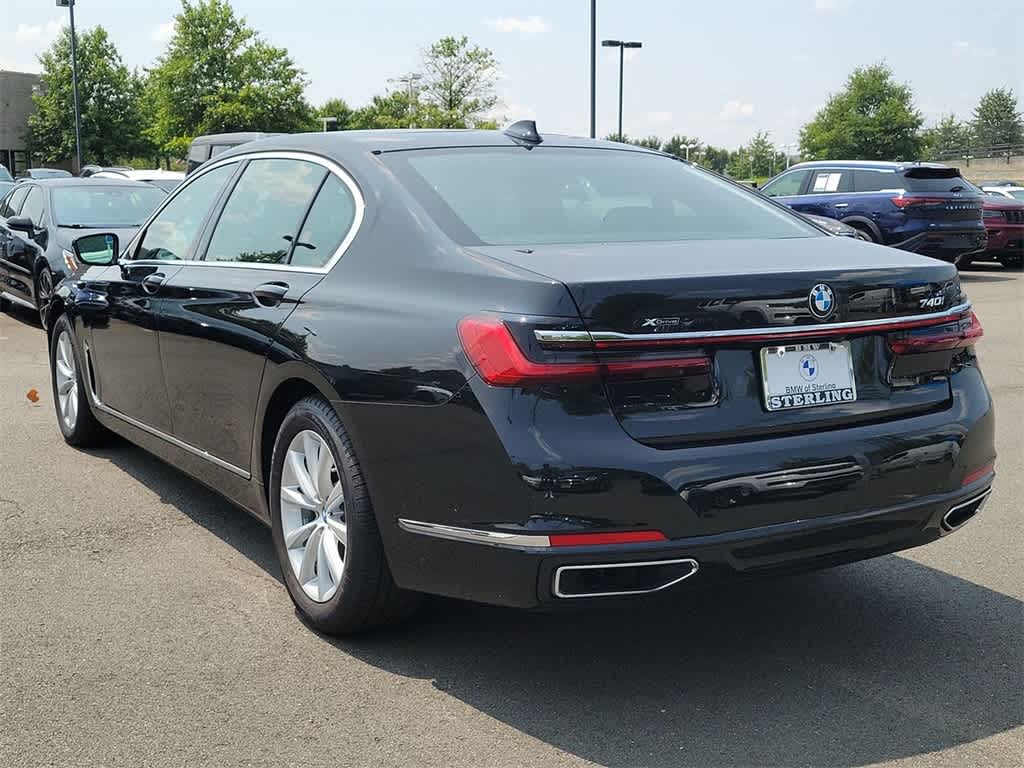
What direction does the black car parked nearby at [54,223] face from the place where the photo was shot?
facing the viewer and to the right of the viewer

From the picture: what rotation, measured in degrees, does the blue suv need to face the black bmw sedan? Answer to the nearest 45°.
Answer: approximately 135° to its left

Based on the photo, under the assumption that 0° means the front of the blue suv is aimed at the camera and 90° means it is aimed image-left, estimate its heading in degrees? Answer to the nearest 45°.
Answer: approximately 135°

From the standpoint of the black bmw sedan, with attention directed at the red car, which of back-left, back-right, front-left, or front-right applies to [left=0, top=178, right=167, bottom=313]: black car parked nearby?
front-left

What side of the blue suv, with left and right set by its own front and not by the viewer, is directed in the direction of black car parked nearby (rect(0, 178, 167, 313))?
left

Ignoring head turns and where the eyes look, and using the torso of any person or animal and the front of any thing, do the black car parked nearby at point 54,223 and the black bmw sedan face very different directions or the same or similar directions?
very different directions

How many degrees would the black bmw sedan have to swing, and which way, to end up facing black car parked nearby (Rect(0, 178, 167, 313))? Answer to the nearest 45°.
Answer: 0° — it already faces it

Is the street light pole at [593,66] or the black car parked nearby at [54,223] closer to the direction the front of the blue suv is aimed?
the street light pole

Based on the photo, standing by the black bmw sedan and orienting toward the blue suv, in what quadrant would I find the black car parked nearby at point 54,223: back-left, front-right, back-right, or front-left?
front-left

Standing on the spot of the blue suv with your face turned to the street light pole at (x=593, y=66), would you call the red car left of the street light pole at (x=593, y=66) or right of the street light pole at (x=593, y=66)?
right

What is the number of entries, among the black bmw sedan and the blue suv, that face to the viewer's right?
0

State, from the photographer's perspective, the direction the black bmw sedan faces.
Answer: facing away from the viewer and to the left of the viewer

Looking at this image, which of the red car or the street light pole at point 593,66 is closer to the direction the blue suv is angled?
the street light pole
